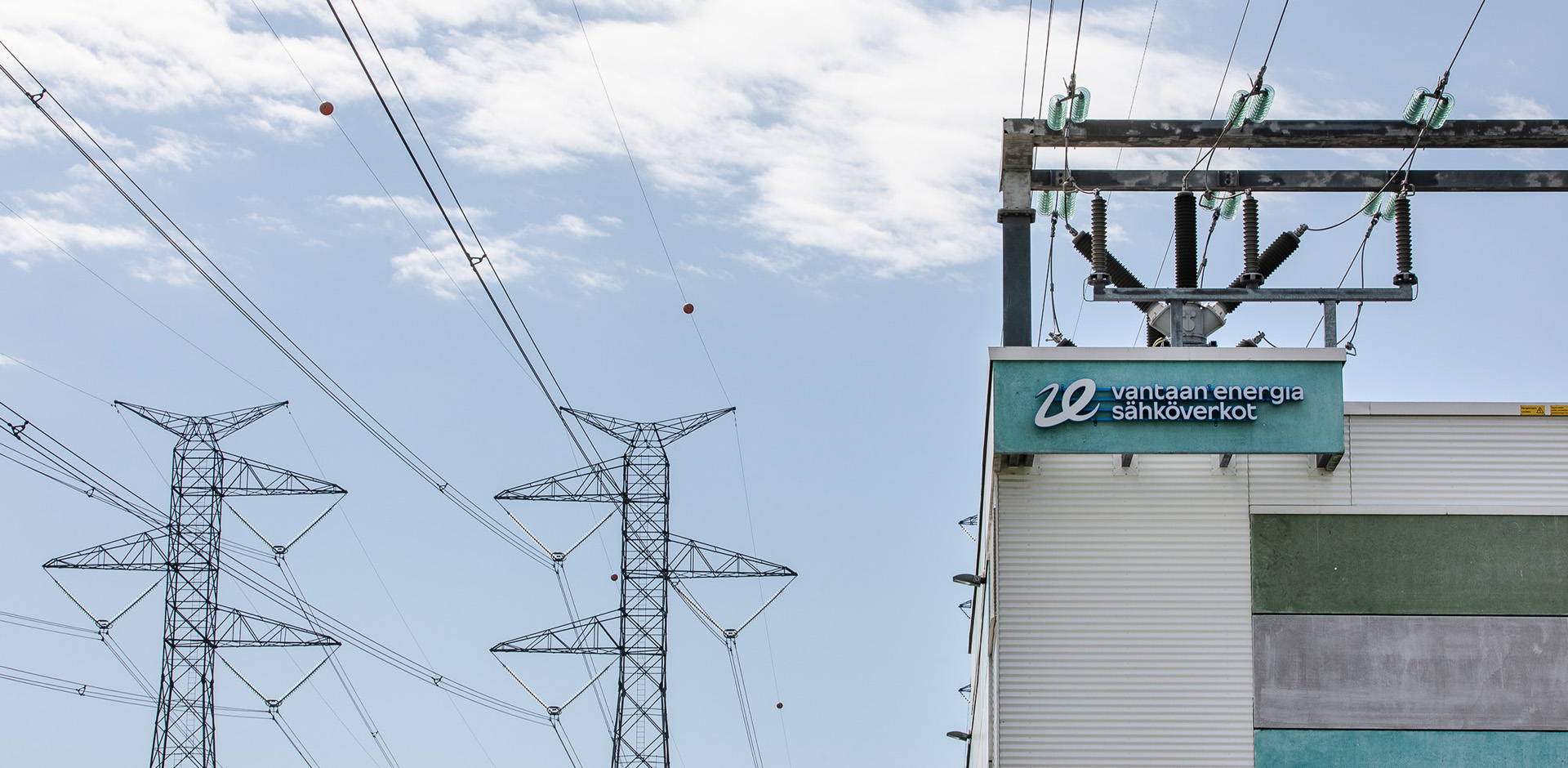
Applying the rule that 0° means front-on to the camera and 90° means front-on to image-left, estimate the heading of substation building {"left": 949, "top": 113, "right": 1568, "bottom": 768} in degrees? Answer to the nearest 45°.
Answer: approximately 0°
